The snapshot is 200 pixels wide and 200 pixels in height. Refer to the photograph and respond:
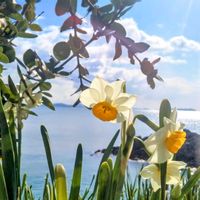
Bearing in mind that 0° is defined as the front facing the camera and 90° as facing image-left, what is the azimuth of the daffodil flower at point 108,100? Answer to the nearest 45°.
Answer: approximately 0°
